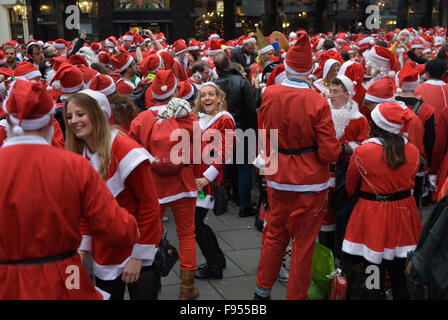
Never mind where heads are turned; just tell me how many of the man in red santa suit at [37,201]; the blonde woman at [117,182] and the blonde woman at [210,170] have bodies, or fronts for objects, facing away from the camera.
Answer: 1

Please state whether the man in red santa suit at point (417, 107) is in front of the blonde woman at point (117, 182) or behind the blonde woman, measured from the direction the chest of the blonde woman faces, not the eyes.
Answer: behind

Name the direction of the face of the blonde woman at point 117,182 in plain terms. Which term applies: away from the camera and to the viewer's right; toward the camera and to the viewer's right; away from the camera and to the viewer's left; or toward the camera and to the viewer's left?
toward the camera and to the viewer's left

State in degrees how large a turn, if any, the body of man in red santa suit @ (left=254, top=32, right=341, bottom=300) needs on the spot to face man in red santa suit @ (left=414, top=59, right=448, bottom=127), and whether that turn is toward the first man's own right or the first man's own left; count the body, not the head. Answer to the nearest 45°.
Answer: approximately 45° to the first man's own right

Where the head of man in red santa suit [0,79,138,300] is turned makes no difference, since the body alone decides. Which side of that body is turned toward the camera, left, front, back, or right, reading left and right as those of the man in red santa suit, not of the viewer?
back

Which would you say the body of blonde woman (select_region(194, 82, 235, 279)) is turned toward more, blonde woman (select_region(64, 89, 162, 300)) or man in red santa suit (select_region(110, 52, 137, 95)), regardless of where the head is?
the blonde woman

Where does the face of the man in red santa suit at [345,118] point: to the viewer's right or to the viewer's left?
to the viewer's left

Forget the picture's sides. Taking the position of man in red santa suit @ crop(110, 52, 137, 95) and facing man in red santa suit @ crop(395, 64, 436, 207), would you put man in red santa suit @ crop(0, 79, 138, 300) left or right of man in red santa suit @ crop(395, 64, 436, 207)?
right

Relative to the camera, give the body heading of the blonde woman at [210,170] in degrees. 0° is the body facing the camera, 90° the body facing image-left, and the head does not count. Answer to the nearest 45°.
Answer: approximately 45°

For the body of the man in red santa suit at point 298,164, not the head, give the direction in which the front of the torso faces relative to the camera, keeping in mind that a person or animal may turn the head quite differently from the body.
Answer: away from the camera

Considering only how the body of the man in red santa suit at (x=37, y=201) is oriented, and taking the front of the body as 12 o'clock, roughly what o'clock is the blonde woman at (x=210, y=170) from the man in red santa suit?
The blonde woman is roughly at 1 o'clock from the man in red santa suit.
